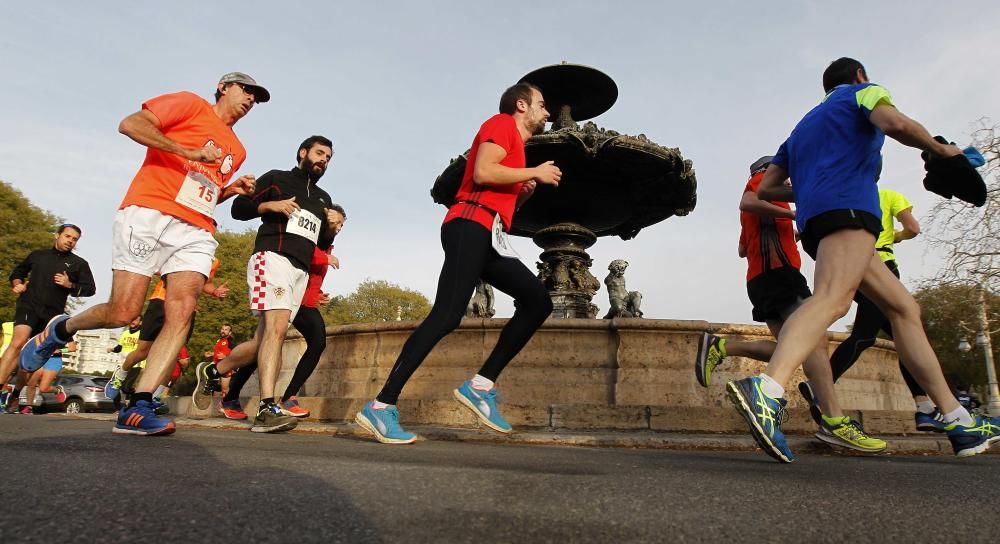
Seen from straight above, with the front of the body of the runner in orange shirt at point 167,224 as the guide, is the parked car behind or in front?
behind

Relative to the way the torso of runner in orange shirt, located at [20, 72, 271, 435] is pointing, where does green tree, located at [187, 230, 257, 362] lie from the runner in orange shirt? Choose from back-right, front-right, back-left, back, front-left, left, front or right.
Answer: back-left

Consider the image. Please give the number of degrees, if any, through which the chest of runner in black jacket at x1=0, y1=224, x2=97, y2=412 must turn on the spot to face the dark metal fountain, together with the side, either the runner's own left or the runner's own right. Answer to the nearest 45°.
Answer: approximately 45° to the runner's own left

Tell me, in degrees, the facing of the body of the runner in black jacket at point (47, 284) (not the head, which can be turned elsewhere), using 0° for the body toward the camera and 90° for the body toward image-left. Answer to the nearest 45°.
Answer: approximately 315°

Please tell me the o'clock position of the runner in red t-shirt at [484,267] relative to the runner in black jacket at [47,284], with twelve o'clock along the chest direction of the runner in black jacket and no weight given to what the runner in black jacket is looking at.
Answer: The runner in red t-shirt is roughly at 1 o'clock from the runner in black jacket.

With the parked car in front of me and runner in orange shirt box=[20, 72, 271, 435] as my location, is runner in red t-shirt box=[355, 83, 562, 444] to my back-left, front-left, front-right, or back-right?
back-right

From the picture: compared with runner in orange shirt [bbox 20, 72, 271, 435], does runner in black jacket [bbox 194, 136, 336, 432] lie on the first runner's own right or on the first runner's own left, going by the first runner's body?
on the first runner's own left

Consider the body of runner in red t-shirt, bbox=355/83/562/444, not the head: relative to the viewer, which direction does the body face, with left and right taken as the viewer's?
facing to the right of the viewer
